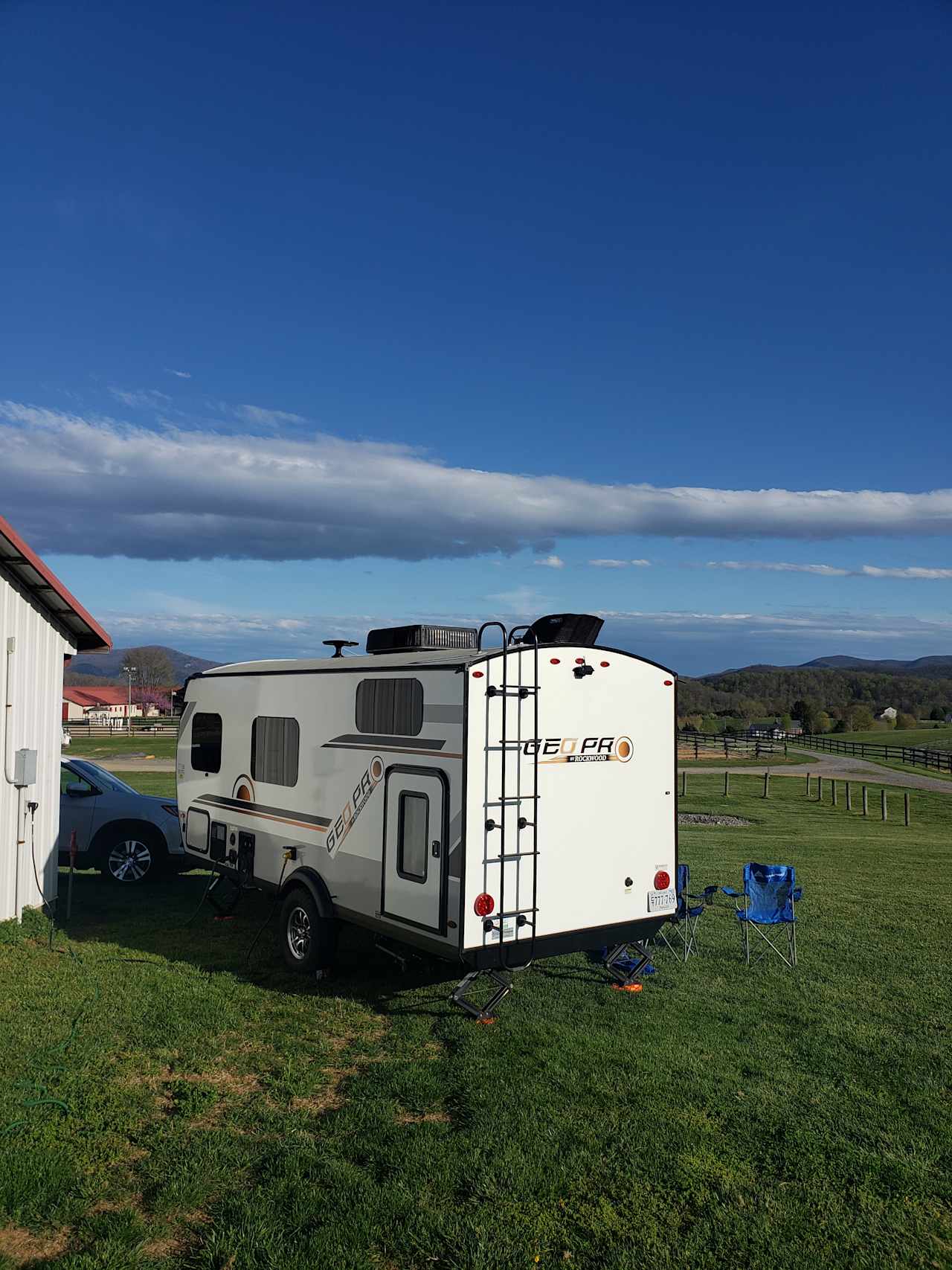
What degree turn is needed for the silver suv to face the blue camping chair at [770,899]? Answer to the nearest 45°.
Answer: approximately 45° to its right

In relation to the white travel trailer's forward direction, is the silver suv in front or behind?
in front

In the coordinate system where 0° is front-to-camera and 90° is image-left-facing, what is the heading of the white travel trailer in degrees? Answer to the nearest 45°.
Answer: approximately 135°

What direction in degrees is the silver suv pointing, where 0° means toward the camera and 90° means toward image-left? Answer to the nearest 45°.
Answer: approximately 270°

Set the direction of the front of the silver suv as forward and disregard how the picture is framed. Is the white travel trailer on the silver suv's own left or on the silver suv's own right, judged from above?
on the silver suv's own right

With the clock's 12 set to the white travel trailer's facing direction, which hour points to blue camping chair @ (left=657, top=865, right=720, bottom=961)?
The blue camping chair is roughly at 5 o'clock from the white travel trailer.
